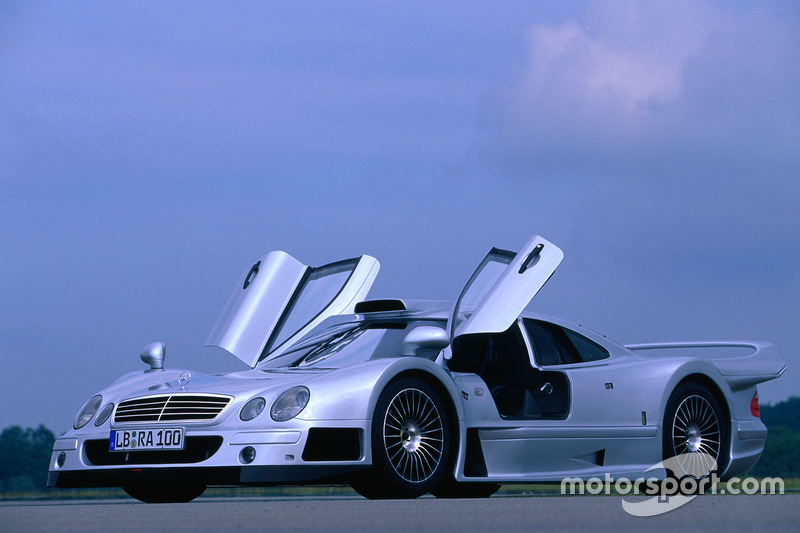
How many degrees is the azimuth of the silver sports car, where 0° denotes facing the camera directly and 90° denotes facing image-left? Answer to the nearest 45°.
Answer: approximately 45°
